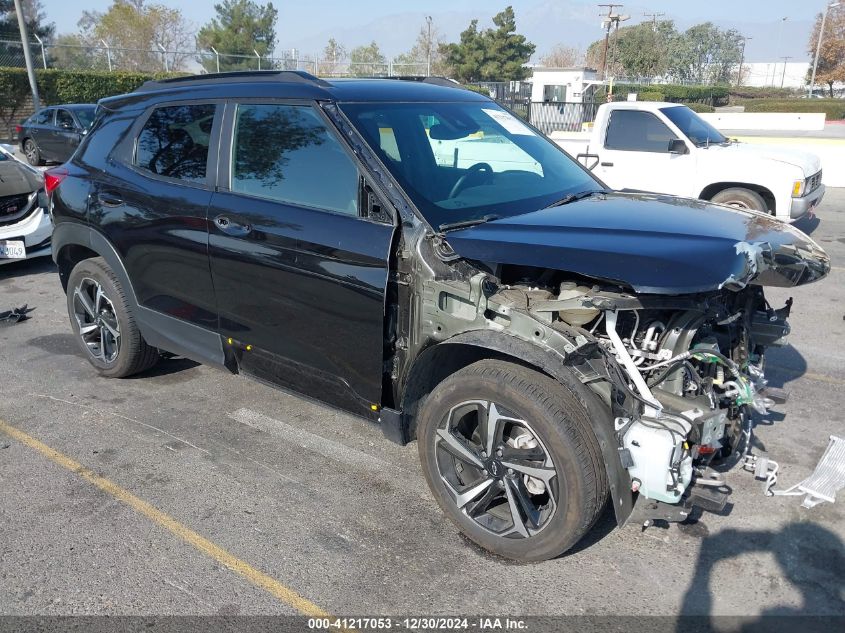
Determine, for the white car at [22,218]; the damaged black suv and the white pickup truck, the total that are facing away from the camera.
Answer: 0

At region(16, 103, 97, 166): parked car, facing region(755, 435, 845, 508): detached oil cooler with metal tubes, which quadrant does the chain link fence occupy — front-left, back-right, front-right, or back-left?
back-left

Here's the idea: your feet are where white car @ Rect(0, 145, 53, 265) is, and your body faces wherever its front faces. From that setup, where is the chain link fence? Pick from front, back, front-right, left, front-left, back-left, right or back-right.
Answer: back-left

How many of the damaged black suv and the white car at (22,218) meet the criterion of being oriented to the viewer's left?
0

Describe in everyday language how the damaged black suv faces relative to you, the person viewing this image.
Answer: facing the viewer and to the right of the viewer

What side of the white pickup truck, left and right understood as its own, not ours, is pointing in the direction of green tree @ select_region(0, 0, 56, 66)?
back

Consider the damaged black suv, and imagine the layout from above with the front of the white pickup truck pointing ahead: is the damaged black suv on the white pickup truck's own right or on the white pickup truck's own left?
on the white pickup truck's own right

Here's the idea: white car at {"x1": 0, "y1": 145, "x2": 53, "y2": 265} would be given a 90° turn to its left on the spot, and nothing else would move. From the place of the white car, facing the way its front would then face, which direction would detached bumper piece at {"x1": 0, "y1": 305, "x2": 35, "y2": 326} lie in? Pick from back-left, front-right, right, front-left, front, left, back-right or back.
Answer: back-right

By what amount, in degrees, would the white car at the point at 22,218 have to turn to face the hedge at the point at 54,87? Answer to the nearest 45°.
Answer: approximately 135° to its left

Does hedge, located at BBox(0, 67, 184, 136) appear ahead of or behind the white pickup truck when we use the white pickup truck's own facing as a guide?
behind

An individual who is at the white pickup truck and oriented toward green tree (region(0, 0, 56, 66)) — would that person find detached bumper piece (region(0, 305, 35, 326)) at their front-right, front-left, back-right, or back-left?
front-left

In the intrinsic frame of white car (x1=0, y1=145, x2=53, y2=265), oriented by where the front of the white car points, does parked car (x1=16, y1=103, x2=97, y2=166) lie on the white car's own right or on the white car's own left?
on the white car's own left

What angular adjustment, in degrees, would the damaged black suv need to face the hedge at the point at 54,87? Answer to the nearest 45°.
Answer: approximately 180°

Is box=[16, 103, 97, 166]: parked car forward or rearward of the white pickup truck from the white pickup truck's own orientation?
rearward

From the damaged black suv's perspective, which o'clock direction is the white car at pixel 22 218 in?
The white car is roughly at 6 o'clock from the damaged black suv.
